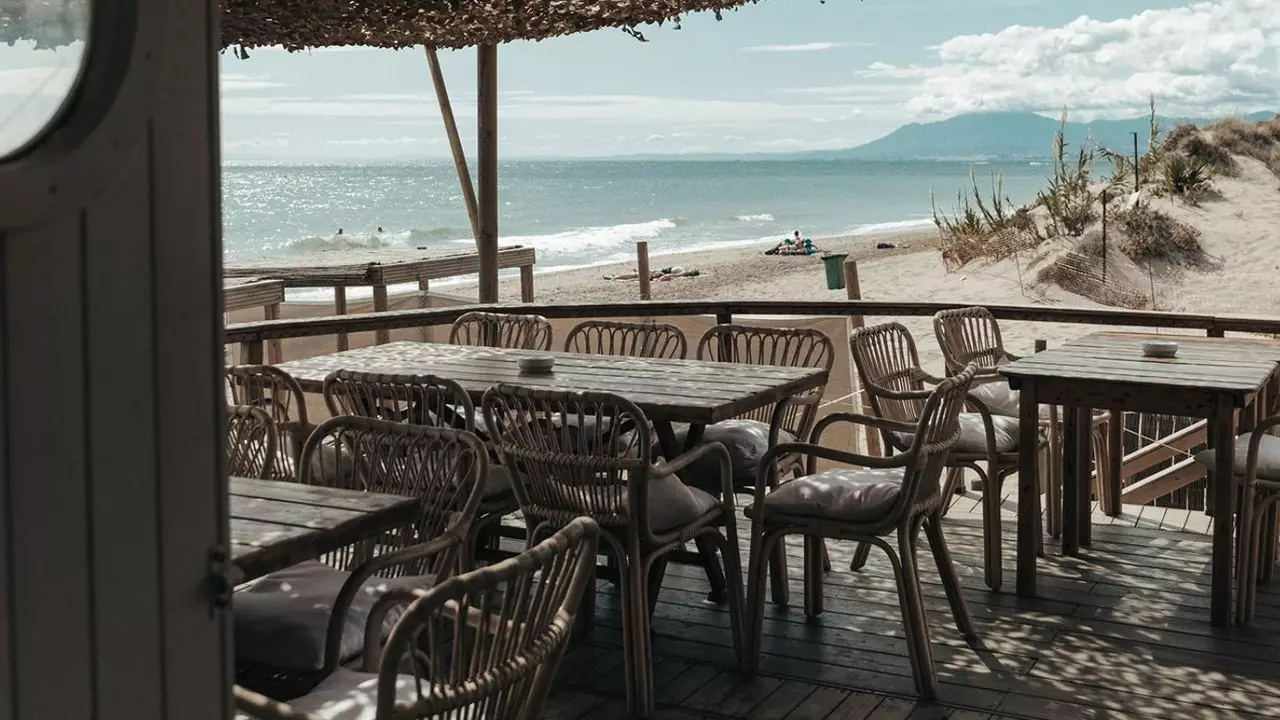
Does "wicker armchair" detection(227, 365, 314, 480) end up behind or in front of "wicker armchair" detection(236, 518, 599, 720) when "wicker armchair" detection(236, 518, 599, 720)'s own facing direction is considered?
in front

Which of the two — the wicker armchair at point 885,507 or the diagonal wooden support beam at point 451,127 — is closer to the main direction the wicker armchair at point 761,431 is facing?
the wicker armchair

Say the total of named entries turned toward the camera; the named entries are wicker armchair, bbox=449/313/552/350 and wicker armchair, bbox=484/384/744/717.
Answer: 1

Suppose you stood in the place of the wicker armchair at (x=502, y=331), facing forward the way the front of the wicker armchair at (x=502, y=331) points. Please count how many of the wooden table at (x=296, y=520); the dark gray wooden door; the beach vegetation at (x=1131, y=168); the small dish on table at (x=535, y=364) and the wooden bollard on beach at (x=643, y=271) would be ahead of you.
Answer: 3

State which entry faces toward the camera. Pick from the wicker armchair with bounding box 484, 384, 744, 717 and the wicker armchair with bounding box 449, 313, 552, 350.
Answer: the wicker armchair with bounding box 449, 313, 552, 350

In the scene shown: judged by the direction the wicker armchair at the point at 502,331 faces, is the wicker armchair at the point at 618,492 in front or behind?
in front

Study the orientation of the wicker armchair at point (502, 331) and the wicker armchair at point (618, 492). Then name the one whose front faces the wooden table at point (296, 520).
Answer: the wicker armchair at point (502, 331)

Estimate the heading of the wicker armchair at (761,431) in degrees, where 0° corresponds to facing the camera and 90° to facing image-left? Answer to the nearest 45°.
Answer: approximately 45°

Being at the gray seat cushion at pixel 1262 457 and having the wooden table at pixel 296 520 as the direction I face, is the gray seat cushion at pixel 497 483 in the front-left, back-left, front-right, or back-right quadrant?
front-right

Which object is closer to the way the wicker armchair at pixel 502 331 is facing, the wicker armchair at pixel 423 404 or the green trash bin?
the wicker armchair

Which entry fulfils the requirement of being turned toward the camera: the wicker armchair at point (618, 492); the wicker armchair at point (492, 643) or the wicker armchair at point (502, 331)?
the wicker armchair at point (502, 331)

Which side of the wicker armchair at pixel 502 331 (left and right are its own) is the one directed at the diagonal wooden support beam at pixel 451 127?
back

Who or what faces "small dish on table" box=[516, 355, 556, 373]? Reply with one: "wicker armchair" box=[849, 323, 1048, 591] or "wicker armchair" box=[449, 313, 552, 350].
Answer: "wicker armchair" box=[449, 313, 552, 350]

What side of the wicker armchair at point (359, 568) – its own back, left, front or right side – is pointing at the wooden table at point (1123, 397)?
back
